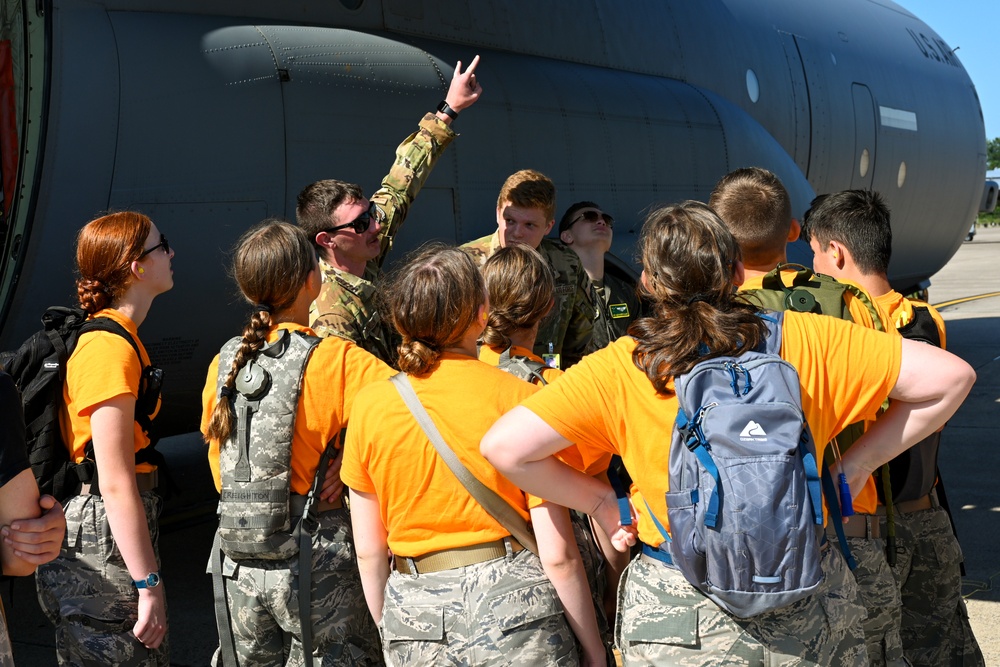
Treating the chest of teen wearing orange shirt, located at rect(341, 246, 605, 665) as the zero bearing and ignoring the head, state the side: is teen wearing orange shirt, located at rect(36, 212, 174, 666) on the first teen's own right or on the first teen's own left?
on the first teen's own left

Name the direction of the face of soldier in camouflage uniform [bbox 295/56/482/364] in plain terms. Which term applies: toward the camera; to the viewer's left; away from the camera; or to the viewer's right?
to the viewer's right

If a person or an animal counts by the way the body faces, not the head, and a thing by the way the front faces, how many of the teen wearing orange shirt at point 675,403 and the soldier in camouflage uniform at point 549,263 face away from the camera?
1

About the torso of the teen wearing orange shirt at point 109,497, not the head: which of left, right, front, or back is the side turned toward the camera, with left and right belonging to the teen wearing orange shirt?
right

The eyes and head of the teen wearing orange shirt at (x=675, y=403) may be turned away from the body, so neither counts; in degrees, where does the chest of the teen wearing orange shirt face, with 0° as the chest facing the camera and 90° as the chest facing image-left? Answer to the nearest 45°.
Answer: approximately 180°

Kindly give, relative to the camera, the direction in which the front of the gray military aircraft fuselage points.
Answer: facing away from the viewer and to the right of the viewer

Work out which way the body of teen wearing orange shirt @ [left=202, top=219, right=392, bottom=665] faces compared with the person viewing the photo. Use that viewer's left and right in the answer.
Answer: facing away from the viewer and to the right of the viewer
